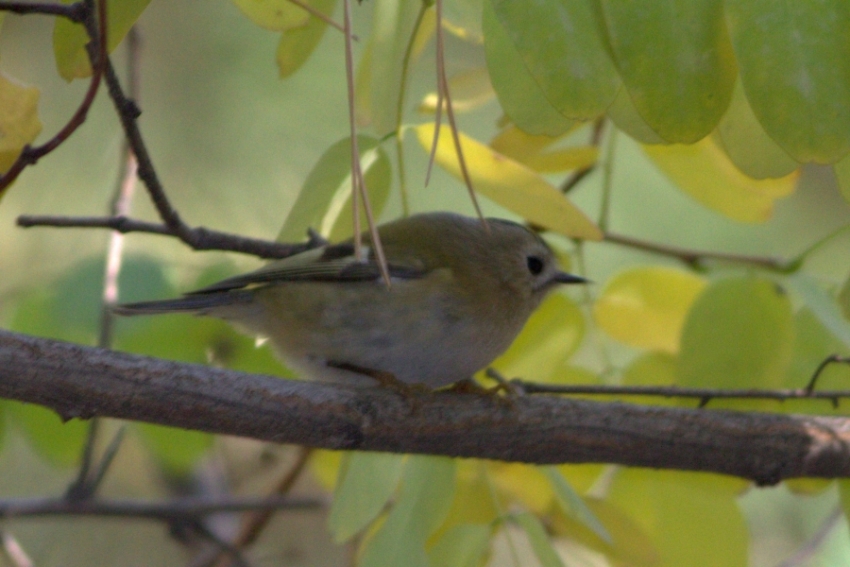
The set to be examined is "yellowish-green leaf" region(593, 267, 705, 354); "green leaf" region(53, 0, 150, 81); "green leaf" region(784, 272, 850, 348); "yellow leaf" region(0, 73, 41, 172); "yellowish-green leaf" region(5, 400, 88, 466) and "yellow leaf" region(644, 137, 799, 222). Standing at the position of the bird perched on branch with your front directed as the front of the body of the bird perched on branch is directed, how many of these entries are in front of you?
3

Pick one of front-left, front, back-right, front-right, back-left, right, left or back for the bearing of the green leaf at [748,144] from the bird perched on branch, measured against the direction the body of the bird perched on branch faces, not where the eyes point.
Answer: front-right

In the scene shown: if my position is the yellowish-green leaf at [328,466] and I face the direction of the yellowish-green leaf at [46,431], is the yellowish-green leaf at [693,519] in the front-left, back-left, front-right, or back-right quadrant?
back-left

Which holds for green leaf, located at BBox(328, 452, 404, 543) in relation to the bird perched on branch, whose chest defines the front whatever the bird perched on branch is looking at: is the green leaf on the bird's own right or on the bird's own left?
on the bird's own left

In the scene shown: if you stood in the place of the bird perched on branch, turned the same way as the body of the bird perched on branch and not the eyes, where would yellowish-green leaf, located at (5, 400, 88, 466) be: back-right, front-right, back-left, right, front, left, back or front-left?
back

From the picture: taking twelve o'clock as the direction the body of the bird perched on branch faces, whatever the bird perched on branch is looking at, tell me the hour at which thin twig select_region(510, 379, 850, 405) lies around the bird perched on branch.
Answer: The thin twig is roughly at 1 o'clock from the bird perched on branch.

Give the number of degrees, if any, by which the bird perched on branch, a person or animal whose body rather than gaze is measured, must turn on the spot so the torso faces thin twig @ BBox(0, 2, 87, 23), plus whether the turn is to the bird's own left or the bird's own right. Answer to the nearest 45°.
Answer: approximately 135° to the bird's own right

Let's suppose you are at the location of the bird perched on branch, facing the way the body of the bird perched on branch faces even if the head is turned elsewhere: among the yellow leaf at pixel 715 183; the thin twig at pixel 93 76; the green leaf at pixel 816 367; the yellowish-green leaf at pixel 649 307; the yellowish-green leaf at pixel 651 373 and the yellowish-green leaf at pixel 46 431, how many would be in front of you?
4

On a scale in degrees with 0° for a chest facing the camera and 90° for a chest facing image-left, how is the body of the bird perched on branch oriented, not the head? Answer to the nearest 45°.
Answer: approximately 270°

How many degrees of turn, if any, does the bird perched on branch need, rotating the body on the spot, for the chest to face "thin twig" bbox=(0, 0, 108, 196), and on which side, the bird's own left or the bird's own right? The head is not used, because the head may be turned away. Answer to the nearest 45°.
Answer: approximately 135° to the bird's own right
